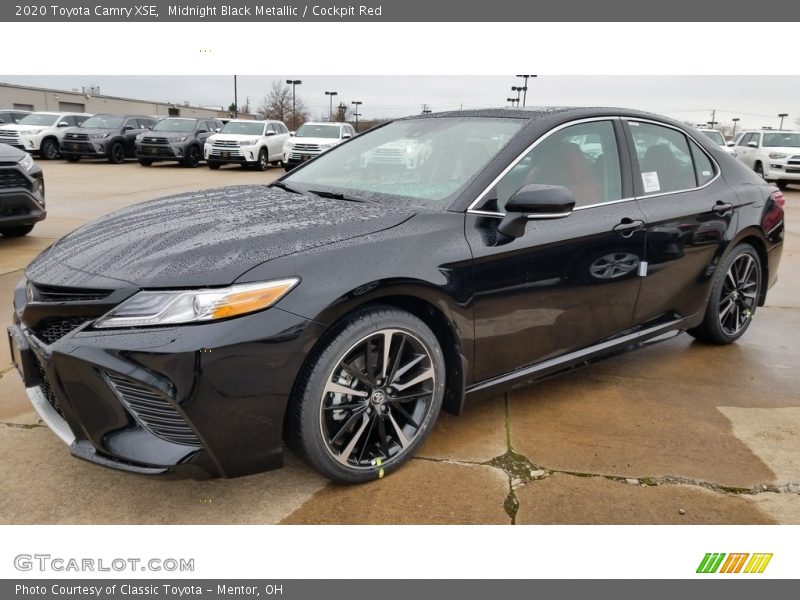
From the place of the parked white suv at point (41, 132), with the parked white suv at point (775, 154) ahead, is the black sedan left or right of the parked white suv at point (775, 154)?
right

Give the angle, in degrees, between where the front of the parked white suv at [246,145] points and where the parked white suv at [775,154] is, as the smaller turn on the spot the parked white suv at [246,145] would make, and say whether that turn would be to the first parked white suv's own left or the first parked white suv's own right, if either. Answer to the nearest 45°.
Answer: approximately 135° to the first parked white suv's own left

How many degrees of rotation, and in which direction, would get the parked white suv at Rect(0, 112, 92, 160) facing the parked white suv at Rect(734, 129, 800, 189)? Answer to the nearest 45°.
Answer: approximately 90° to its left

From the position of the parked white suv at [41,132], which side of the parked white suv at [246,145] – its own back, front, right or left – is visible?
right

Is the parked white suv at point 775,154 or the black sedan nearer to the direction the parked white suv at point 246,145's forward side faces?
the black sedan

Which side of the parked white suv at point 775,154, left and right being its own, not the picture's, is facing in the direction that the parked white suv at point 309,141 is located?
right

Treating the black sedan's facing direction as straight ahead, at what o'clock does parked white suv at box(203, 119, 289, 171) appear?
The parked white suv is roughly at 4 o'clock from the black sedan.

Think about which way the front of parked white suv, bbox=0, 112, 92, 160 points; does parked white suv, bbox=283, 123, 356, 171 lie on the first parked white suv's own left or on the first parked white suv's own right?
on the first parked white suv's own left

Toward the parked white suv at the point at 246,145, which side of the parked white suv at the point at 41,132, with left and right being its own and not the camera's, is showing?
left

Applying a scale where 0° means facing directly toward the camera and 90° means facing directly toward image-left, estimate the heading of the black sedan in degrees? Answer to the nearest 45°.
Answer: approximately 45°

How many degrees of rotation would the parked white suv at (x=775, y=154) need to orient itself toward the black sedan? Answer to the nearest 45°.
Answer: approximately 45° to its right

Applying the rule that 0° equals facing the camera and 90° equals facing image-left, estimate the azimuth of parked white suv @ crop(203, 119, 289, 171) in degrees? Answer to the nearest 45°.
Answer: approximately 45°

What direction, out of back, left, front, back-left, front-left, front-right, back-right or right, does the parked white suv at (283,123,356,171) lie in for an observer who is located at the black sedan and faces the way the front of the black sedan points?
back-right

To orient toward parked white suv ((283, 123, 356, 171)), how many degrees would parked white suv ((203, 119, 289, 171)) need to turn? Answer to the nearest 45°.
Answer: approximately 90° to its left
